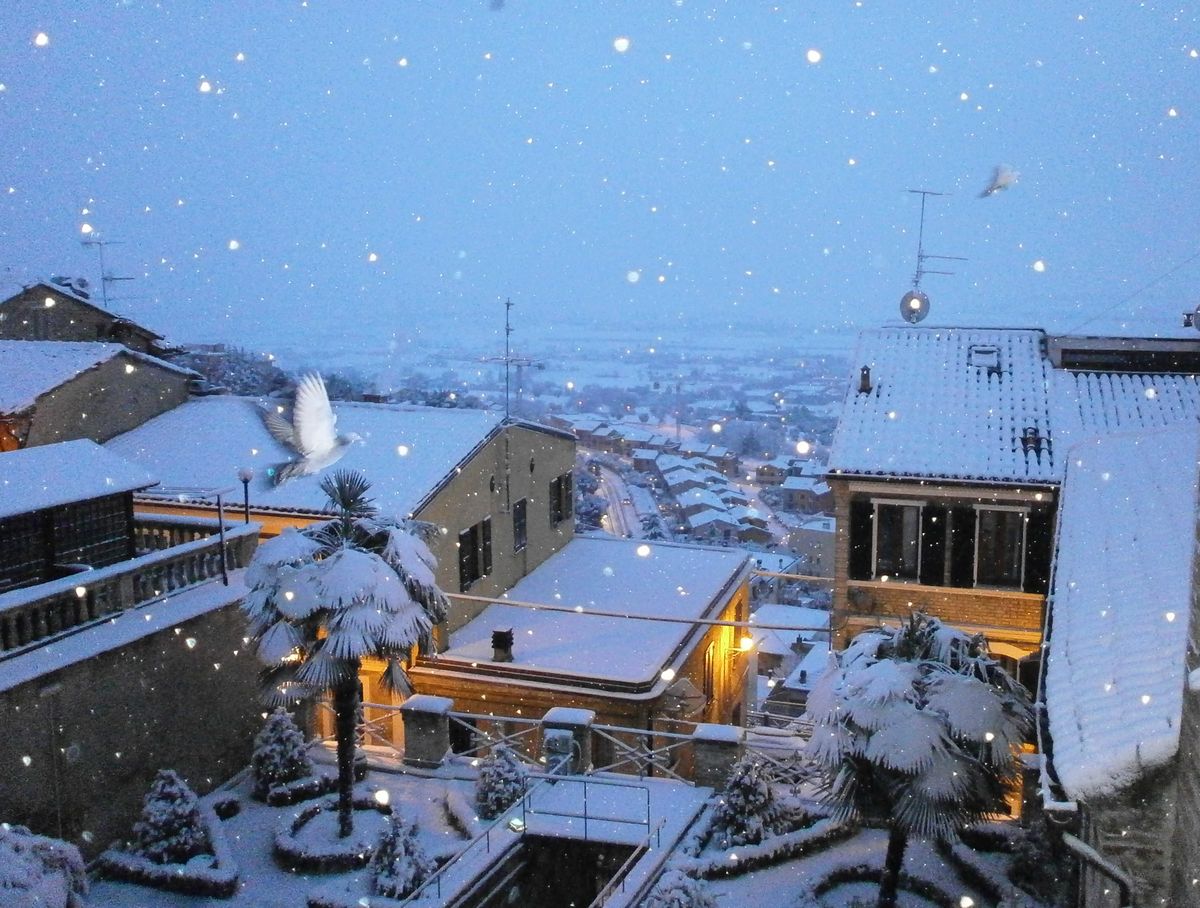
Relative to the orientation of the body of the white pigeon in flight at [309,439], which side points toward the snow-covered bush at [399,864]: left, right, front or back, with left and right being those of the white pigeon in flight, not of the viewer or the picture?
right

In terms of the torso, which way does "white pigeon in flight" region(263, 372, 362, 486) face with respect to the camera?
to the viewer's right

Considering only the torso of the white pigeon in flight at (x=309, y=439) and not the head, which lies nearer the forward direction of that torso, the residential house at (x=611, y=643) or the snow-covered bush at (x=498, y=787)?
the residential house

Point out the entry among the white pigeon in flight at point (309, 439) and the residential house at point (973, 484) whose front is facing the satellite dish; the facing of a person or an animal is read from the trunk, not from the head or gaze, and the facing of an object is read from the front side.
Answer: the white pigeon in flight

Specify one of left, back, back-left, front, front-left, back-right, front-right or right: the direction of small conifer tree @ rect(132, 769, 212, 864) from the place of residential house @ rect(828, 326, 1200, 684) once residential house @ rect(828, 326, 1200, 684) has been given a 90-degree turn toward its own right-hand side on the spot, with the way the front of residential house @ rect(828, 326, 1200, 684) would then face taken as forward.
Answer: front-left

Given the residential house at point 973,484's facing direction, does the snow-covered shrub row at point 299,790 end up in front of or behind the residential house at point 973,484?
in front

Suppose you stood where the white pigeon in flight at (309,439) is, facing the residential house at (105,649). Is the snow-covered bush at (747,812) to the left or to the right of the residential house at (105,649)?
left

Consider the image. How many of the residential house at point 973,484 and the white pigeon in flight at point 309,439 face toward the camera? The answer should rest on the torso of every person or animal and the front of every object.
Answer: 1

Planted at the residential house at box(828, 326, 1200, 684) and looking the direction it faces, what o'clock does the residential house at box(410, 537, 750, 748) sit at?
the residential house at box(410, 537, 750, 748) is roughly at 3 o'clock from the residential house at box(828, 326, 1200, 684).

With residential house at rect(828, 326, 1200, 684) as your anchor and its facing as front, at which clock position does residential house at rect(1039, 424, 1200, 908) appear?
residential house at rect(1039, 424, 1200, 908) is roughly at 12 o'clock from residential house at rect(828, 326, 1200, 684).

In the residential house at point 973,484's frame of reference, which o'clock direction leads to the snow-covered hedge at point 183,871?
The snow-covered hedge is roughly at 1 o'clock from the residential house.

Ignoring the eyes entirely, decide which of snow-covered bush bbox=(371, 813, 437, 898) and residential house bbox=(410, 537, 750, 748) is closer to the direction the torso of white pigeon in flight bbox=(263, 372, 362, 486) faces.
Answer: the residential house

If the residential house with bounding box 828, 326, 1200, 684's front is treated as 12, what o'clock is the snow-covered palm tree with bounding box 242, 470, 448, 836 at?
The snow-covered palm tree is roughly at 1 o'clock from the residential house.

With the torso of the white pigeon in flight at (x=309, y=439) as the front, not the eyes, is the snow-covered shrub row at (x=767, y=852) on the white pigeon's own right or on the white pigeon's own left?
on the white pigeon's own right
